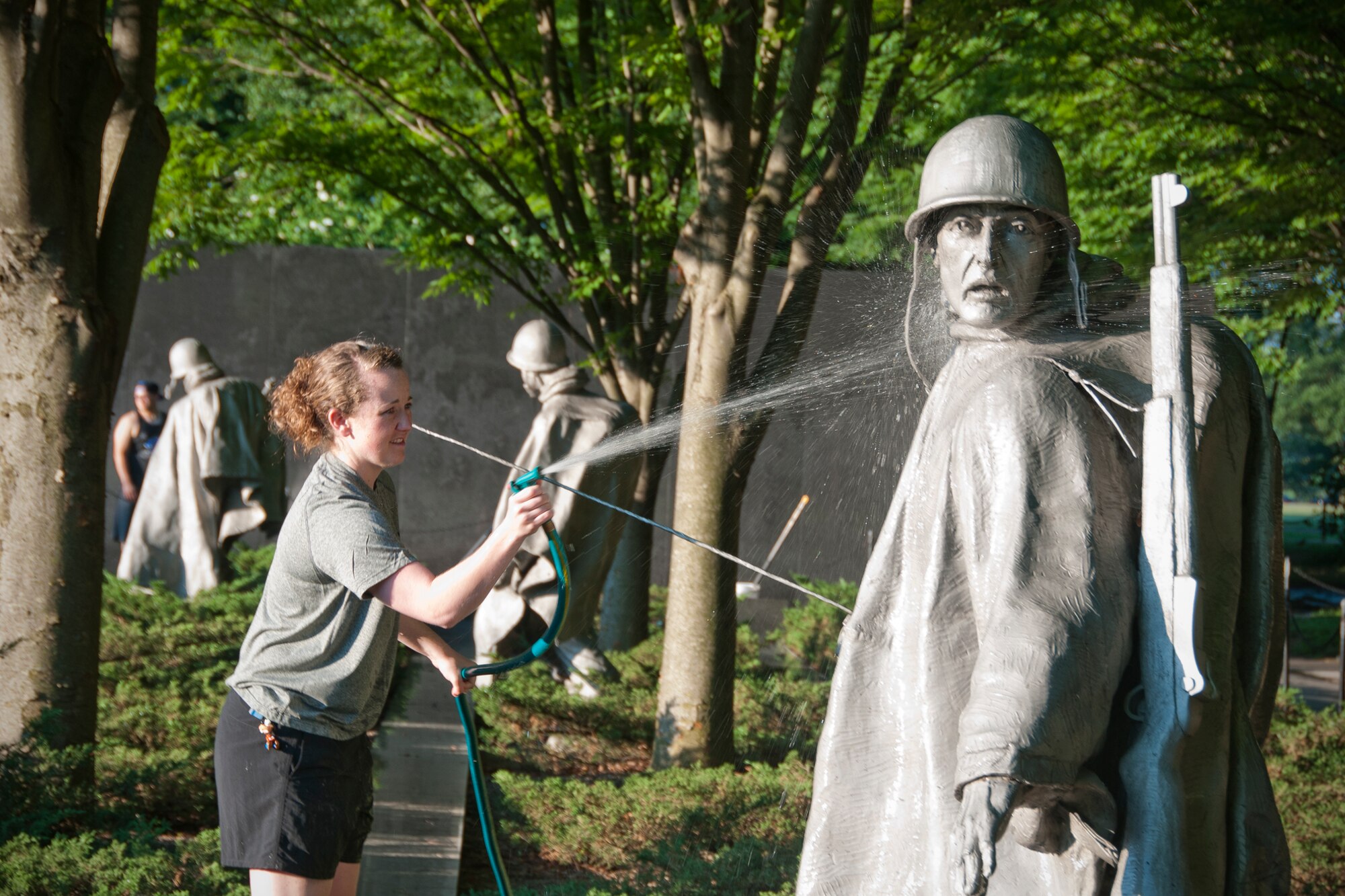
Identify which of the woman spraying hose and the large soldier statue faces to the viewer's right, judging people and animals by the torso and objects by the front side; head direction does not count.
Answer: the woman spraying hose

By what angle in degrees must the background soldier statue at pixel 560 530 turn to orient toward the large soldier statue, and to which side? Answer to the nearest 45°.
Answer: approximately 90° to its left

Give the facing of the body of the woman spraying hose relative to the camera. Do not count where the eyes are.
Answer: to the viewer's right

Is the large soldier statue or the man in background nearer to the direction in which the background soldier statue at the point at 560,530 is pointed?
the man in background

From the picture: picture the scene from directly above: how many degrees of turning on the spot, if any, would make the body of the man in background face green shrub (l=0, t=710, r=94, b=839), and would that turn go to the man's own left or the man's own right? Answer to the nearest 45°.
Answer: approximately 45° to the man's own right

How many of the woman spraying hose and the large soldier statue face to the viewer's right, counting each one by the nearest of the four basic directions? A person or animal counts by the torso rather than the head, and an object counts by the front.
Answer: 1

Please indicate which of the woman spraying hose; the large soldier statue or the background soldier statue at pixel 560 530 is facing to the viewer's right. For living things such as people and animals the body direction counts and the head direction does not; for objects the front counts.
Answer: the woman spraying hose

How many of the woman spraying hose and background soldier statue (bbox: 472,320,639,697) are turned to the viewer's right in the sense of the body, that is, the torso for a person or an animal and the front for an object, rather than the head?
1
